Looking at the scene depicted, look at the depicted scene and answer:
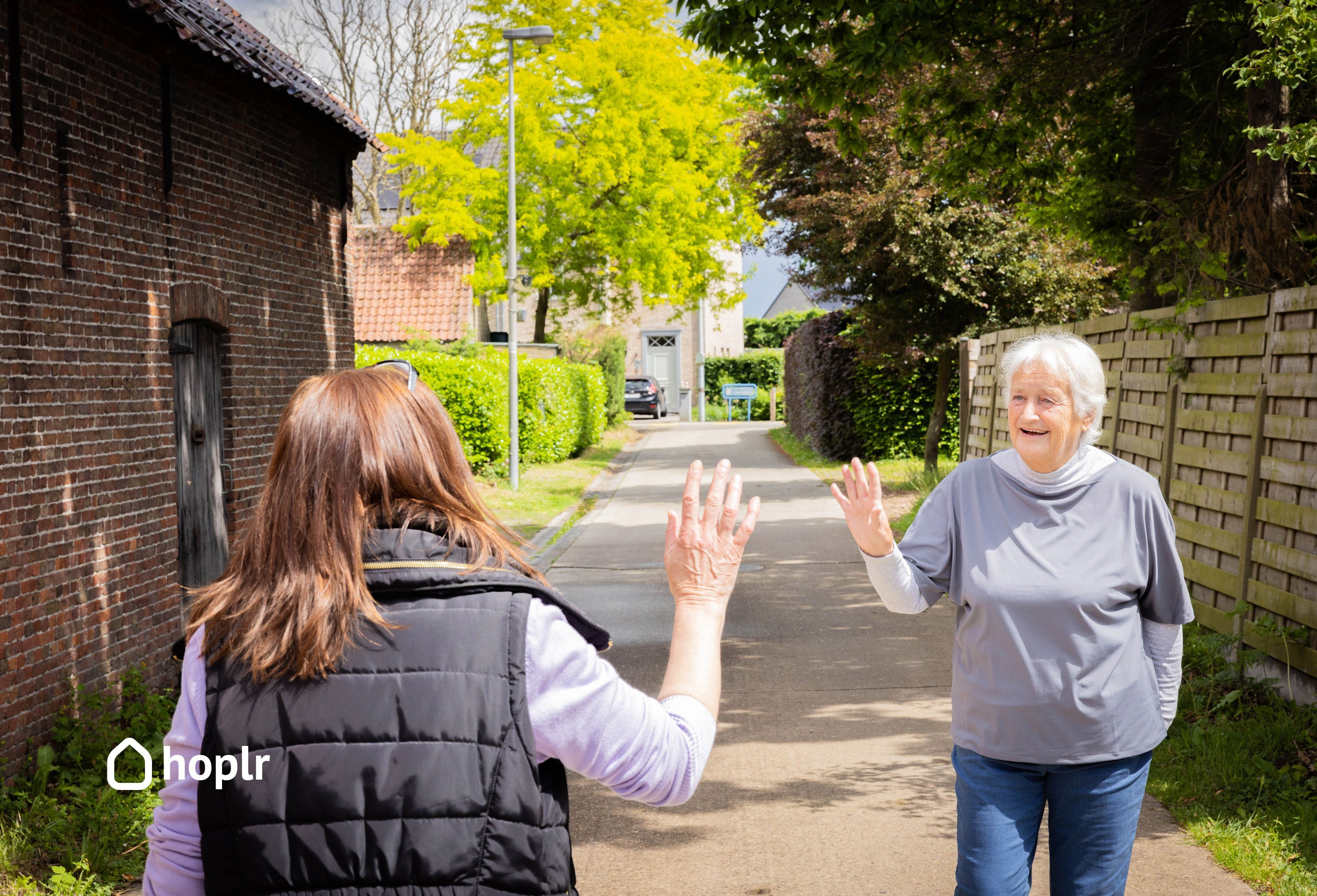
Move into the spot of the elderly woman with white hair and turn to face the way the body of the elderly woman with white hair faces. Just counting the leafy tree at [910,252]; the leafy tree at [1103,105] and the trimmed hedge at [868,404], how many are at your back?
3

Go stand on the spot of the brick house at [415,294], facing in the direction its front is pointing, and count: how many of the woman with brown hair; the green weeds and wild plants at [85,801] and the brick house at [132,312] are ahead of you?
3

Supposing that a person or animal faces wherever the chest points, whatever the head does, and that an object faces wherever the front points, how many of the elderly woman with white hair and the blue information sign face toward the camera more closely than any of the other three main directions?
2

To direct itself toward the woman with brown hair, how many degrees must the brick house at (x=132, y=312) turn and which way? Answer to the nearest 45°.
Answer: approximately 45° to its right

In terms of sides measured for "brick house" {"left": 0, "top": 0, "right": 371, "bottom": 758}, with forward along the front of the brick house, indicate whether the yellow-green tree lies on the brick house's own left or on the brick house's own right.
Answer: on the brick house's own left

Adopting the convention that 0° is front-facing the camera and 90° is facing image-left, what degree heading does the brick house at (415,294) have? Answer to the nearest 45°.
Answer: approximately 0°

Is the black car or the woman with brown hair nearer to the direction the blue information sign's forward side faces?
the woman with brown hair
